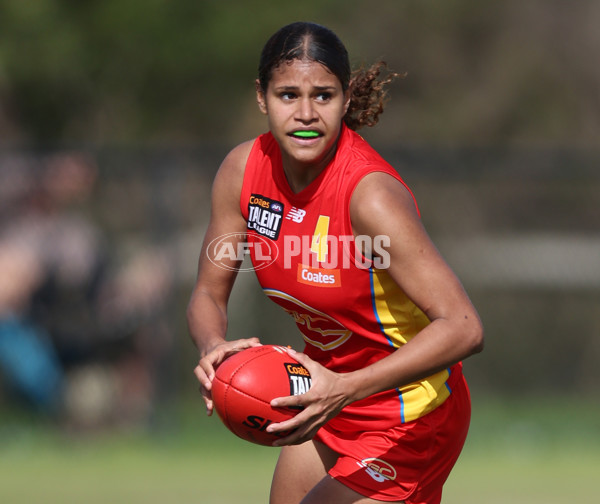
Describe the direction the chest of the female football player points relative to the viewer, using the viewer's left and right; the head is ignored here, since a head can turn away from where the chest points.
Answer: facing the viewer and to the left of the viewer

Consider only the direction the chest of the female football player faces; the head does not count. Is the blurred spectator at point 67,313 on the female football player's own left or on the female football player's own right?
on the female football player's own right
